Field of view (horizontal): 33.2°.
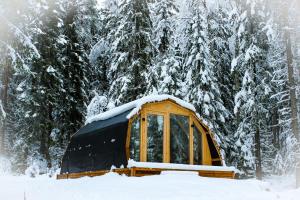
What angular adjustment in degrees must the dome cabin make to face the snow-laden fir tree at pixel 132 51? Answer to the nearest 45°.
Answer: approximately 135° to its left

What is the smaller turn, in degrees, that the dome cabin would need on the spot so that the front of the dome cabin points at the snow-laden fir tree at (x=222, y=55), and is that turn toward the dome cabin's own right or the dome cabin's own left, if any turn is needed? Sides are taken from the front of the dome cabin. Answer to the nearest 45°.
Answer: approximately 135° to the dome cabin's own left

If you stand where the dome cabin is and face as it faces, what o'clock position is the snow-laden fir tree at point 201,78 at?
The snow-laden fir tree is roughly at 8 o'clock from the dome cabin.

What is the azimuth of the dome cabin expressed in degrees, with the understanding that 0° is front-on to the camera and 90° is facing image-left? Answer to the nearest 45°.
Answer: approximately 315°

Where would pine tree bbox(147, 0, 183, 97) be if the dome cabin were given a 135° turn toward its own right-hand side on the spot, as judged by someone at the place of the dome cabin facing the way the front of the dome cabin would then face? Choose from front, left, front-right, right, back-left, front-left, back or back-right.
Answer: right

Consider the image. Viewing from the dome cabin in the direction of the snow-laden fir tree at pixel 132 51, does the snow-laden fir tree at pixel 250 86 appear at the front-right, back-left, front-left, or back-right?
front-right

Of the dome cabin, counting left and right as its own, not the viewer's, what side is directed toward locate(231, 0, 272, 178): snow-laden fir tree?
left

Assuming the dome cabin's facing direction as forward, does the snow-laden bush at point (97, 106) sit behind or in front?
behind
